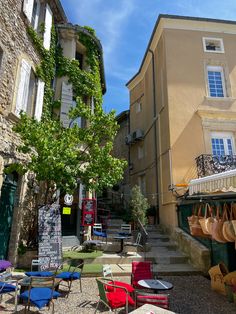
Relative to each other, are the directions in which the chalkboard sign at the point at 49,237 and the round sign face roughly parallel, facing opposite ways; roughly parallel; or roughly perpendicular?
roughly parallel

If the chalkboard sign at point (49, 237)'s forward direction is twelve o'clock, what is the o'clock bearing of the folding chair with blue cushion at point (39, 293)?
The folding chair with blue cushion is roughly at 12 o'clock from the chalkboard sign.

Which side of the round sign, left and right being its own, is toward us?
front

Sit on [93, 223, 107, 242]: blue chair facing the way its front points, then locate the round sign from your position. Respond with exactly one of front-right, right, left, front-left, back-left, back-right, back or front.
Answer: right

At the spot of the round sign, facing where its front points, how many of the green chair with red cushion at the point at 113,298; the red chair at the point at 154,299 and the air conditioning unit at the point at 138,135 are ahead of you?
2

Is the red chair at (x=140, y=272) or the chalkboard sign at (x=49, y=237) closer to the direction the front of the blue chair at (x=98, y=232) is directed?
the red chair

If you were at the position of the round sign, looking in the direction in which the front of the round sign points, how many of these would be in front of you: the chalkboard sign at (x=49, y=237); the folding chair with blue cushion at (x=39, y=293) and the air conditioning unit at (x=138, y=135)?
2

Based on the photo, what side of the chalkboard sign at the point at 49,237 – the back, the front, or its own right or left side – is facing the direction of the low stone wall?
left

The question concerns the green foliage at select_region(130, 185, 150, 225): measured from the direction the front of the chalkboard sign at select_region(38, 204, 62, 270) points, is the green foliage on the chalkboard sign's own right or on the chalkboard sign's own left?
on the chalkboard sign's own left

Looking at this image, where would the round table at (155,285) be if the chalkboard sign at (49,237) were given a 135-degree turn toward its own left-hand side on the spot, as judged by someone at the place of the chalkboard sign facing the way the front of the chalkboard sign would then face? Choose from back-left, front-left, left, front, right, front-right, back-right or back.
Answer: right

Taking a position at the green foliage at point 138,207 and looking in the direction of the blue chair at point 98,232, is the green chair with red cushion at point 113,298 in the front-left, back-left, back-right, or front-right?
front-left

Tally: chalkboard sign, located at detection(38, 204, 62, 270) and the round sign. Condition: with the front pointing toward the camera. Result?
2

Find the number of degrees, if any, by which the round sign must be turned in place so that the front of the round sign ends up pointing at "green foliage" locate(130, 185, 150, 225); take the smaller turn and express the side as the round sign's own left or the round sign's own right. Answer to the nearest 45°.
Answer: approximately 90° to the round sign's own left

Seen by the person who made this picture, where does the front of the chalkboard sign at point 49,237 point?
facing the viewer
